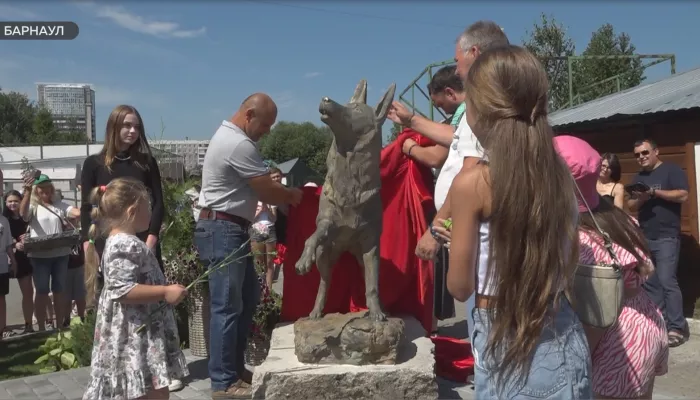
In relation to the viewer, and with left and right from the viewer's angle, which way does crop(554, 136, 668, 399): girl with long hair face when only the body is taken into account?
facing away from the viewer and to the left of the viewer

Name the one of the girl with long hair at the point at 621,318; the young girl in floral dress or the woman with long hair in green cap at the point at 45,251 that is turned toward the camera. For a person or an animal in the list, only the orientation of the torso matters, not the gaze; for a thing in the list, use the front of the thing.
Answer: the woman with long hair in green cap at the point at 45,251

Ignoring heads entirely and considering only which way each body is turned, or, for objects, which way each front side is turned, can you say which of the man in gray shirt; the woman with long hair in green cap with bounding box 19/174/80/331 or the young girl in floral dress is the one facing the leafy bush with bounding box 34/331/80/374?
the woman with long hair in green cap

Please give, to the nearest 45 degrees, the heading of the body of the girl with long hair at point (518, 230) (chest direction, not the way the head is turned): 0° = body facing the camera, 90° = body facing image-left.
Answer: approximately 135°

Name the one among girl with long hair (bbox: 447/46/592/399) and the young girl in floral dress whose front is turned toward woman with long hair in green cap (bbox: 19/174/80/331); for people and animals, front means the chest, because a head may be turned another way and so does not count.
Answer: girl with long hair (bbox: 447/46/592/399)

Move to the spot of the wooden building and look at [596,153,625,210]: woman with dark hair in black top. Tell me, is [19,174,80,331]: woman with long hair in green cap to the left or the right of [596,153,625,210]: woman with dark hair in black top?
right

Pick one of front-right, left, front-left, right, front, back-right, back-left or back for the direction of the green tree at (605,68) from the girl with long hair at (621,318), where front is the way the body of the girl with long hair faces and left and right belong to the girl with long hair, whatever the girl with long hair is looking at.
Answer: front-right

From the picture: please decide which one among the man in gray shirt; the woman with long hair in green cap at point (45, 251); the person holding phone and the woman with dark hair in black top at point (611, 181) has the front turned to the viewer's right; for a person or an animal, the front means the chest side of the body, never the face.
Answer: the man in gray shirt

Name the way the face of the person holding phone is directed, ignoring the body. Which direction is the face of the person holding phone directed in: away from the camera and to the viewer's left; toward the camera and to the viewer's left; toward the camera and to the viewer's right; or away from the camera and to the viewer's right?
toward the camera and to the viewer's left

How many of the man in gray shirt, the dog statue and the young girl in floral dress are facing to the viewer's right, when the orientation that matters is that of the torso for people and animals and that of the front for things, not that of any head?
2

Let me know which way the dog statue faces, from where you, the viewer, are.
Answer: facing the viewer and to the left of the viewer

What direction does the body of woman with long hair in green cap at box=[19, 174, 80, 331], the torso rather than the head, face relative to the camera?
toward the camera

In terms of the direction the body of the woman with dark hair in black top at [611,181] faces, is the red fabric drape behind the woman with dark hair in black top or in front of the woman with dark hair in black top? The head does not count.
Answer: in front

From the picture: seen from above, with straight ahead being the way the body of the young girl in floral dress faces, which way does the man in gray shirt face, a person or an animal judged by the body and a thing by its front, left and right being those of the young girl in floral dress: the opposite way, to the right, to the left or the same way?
the same way

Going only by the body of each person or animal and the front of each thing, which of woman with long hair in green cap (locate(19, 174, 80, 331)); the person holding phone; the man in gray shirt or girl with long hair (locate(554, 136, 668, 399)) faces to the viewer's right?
the man in gray shirt

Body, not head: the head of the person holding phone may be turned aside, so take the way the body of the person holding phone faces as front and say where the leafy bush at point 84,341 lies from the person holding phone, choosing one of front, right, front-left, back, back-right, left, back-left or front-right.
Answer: front

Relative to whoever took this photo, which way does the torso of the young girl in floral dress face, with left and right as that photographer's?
facing to the right of the viewer
